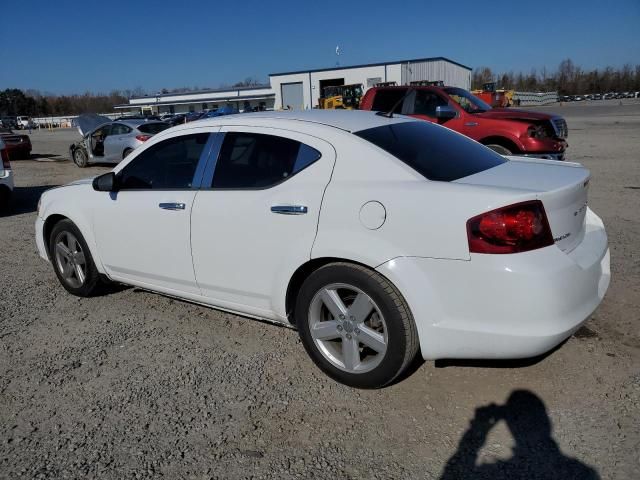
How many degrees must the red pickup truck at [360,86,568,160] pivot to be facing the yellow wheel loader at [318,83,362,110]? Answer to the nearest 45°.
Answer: approximately 135° to its left

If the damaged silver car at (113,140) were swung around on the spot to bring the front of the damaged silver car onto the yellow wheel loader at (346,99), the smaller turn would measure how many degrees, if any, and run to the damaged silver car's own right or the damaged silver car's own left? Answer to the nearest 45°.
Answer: approximately 90° to the damaged silver car's own right

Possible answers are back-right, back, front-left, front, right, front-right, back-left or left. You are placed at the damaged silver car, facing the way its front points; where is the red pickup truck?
back

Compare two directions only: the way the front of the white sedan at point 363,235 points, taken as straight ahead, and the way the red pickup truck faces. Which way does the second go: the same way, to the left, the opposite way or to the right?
the opposite way

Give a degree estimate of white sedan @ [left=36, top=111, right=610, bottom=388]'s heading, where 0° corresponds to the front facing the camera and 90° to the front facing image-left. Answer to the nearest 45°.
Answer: approximately 135°

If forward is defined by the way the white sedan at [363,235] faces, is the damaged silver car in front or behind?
in front

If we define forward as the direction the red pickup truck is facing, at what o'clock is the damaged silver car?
The damaged silver car is roughly at 5 o'clock from the red pickup truck.

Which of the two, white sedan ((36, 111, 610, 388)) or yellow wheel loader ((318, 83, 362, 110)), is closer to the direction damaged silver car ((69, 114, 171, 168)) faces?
the yellow wheel loader

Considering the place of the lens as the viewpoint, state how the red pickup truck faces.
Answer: facing the viewer and to the right of the viewer

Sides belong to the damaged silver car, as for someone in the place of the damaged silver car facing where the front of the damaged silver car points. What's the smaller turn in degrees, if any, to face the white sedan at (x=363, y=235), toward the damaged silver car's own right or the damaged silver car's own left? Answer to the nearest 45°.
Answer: approximately 135° to the damaged silver car's own left

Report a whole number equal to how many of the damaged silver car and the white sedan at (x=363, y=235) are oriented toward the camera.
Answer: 0

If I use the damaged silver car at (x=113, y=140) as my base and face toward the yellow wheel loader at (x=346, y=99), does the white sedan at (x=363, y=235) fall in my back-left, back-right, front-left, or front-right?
back-right

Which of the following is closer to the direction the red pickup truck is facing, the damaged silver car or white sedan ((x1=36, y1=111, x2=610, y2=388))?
the white sedan

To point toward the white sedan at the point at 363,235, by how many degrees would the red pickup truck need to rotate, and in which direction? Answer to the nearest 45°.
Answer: approximately 45° to its right
